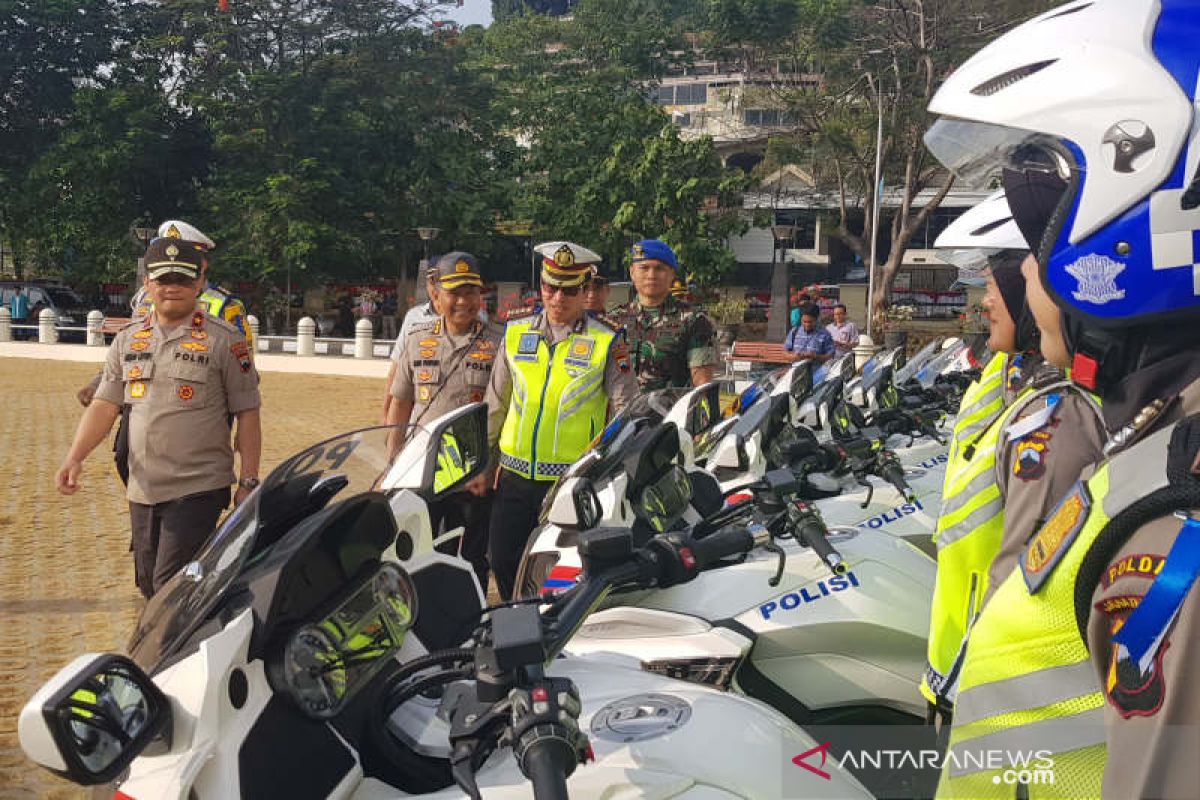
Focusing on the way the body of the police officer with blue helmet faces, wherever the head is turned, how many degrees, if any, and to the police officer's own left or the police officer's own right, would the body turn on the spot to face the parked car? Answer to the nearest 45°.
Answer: approximately 45° to the police officer's own right

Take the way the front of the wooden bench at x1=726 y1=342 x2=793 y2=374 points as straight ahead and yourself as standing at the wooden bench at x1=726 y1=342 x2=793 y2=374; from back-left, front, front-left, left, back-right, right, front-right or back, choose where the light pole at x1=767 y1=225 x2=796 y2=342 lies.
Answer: back

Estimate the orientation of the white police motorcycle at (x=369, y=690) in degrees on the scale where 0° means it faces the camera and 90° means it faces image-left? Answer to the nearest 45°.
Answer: approximately 135°

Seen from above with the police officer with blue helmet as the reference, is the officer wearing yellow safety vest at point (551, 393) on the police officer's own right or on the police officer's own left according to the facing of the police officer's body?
on the police officer's own right

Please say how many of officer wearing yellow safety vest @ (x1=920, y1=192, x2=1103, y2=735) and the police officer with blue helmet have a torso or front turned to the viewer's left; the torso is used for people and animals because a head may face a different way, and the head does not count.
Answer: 2

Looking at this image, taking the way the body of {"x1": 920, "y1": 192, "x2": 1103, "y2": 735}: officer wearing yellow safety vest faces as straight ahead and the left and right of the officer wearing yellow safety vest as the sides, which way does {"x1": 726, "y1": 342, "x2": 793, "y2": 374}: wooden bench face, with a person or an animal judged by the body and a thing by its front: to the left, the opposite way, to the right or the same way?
to the left

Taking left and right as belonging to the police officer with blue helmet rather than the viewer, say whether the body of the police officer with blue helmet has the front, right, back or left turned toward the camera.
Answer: left

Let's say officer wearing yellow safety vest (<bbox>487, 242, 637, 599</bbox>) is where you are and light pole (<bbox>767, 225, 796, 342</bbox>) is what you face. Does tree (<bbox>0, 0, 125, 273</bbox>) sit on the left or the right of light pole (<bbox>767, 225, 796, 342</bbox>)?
left

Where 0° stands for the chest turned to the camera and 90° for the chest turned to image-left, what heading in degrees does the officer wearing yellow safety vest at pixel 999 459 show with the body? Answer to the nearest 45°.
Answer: approximately 90°
